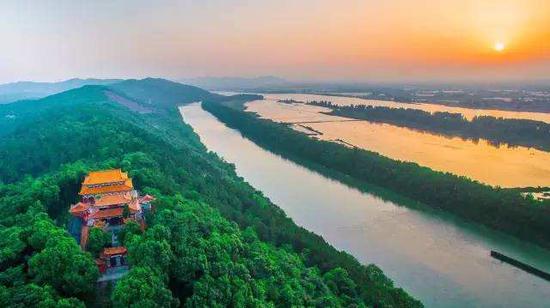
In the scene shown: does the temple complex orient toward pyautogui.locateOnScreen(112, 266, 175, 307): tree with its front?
yes

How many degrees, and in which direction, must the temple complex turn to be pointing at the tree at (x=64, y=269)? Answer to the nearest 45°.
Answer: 0° — it already faces it

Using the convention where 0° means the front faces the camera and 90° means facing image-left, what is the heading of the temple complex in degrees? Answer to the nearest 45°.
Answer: approximately 0°
